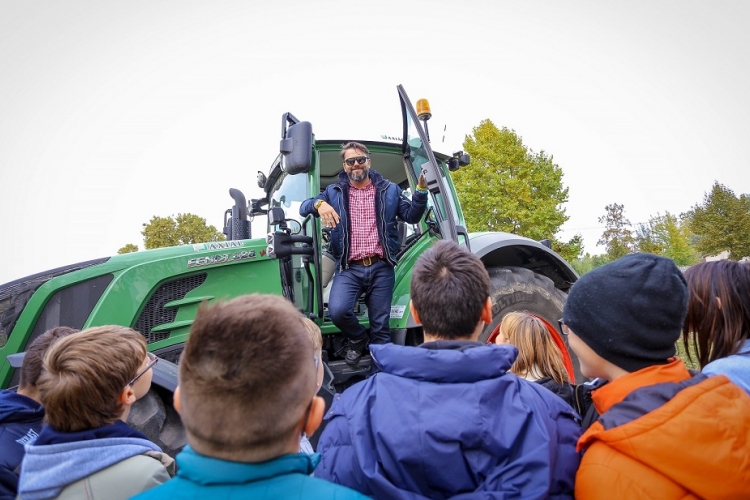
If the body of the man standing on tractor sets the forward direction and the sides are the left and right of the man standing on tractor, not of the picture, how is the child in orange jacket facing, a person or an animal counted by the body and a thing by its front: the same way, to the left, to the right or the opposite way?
the opposite way

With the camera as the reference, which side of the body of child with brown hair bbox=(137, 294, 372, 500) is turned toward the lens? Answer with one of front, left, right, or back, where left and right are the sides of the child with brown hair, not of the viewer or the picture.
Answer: back

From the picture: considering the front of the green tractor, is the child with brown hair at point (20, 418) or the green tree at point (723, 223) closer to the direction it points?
the child with brown hair

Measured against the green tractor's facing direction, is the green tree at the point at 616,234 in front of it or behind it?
behind

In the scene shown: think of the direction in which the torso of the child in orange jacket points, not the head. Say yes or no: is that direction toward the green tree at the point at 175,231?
yes

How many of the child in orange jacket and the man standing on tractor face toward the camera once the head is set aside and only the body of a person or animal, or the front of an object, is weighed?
1

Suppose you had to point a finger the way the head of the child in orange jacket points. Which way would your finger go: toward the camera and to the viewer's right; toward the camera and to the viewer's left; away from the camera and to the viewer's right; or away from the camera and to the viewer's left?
away from the camera and to the viewer's left

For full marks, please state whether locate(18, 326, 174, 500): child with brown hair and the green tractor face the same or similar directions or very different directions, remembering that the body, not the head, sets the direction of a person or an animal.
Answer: very different directions

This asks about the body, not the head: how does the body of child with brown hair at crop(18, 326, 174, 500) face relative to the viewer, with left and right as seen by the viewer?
facing away from the viewer and to the right of the viewer
